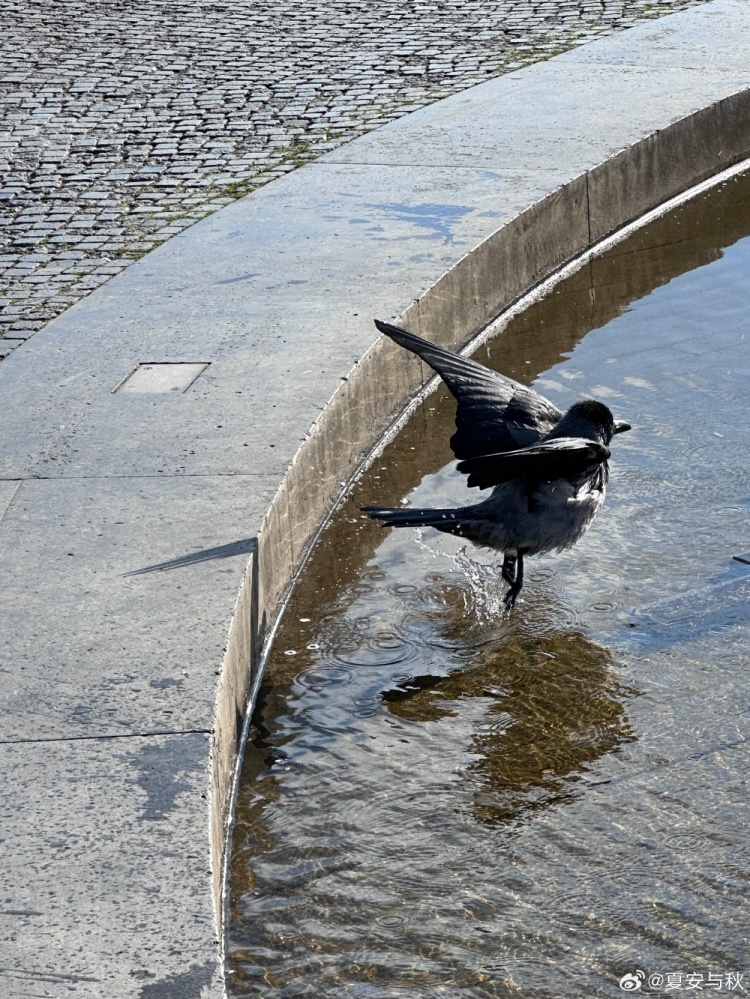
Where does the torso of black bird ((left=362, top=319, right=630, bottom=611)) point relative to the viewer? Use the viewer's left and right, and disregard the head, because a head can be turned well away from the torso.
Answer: facing to the right of the viewer

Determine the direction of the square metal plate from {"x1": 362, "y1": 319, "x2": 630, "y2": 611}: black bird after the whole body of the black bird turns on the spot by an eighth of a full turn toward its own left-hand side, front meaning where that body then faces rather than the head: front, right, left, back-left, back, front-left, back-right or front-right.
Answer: left
